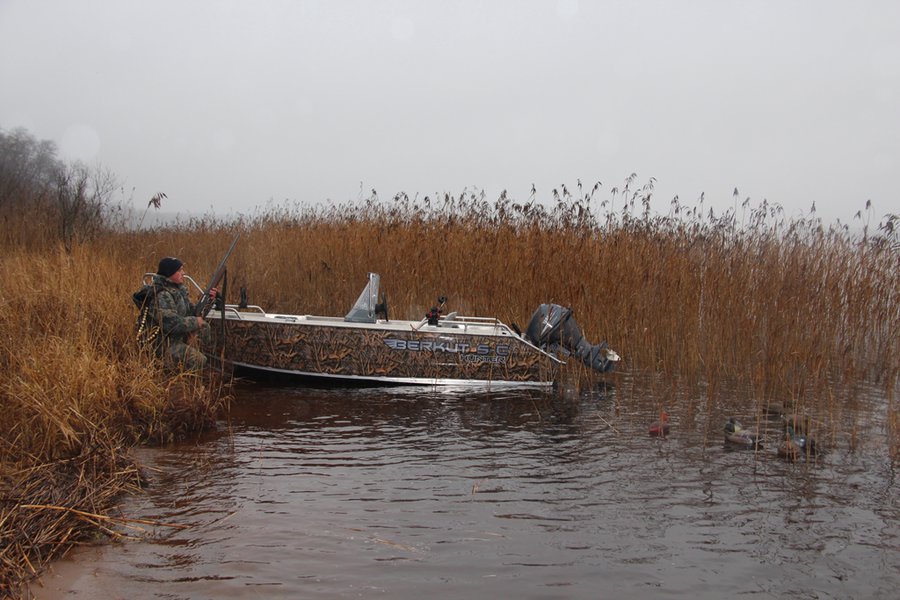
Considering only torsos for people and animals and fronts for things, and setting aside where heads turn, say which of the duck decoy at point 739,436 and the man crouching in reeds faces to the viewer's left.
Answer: the duck decoy

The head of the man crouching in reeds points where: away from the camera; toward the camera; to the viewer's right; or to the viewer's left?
to the viewer's right

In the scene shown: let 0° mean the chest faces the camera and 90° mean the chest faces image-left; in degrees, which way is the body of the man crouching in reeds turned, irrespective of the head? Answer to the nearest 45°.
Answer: approximately 270°

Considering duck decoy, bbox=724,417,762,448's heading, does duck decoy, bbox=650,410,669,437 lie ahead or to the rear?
ahead

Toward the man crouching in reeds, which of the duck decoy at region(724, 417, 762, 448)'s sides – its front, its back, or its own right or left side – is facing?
front

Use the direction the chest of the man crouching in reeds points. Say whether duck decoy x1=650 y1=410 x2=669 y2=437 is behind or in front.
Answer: in front

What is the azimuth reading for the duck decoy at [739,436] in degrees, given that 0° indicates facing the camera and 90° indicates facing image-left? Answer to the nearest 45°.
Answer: approximately 90°
